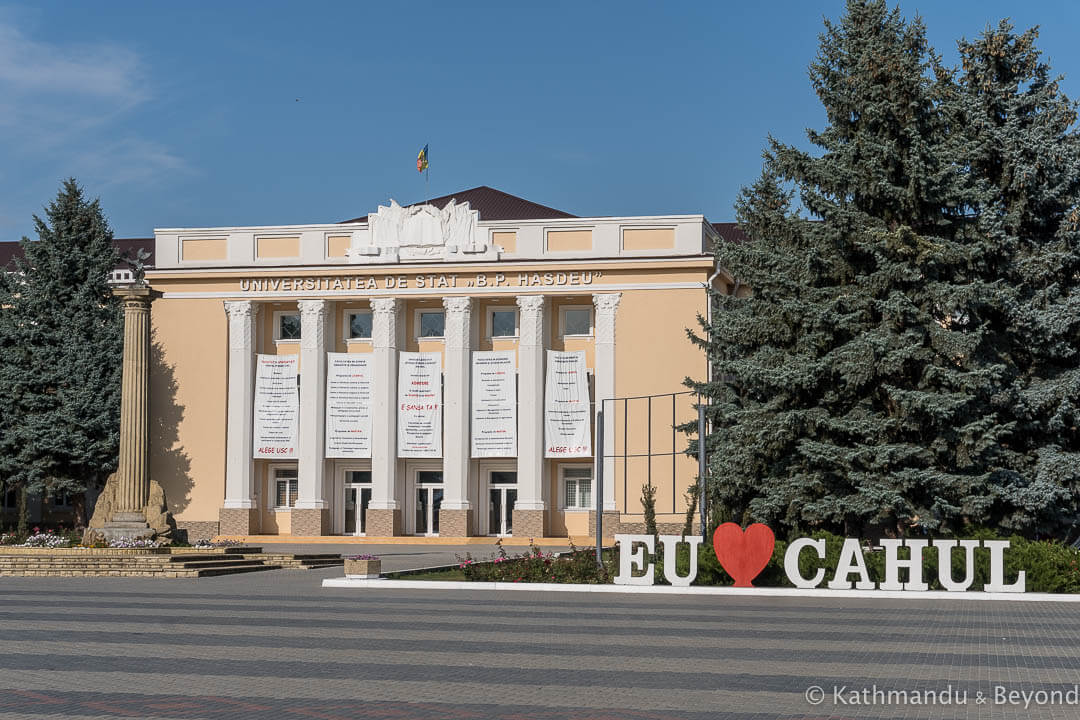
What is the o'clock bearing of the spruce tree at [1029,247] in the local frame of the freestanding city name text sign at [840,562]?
The spruce tree is roughly at 7 o'clock from the freestanding city name text sign.

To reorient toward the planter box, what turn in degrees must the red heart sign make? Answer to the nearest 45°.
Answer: approximately 90° to its right

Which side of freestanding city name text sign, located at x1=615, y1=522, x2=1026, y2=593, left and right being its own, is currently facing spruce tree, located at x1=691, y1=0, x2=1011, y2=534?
back

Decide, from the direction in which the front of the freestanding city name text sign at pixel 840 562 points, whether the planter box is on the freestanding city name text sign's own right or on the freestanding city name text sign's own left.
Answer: on the freestanding city name text sign's own right

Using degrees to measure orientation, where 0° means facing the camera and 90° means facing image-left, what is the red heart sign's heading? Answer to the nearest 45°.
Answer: approximately 0°

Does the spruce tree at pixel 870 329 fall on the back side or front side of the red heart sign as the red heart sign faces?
on the back side

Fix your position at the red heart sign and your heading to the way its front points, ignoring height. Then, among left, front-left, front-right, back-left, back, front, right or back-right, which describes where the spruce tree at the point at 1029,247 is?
back-left

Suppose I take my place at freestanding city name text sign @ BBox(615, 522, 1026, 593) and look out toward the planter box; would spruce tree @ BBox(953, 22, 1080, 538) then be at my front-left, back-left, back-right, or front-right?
back-right
